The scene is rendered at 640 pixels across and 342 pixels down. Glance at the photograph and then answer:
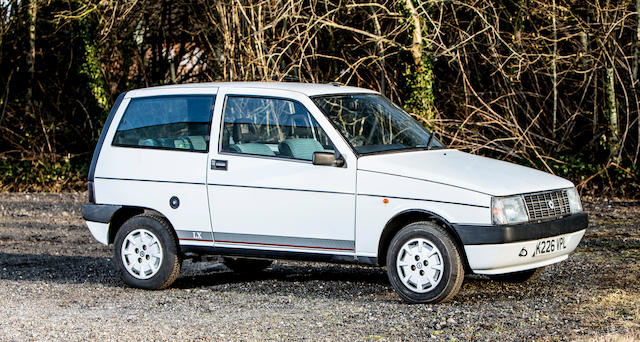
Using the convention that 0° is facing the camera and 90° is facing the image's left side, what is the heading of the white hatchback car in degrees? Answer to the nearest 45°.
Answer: approximately 315°

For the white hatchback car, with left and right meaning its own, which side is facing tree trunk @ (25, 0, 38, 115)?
back

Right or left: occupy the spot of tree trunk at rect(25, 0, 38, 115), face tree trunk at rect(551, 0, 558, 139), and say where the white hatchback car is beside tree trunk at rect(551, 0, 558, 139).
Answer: right
